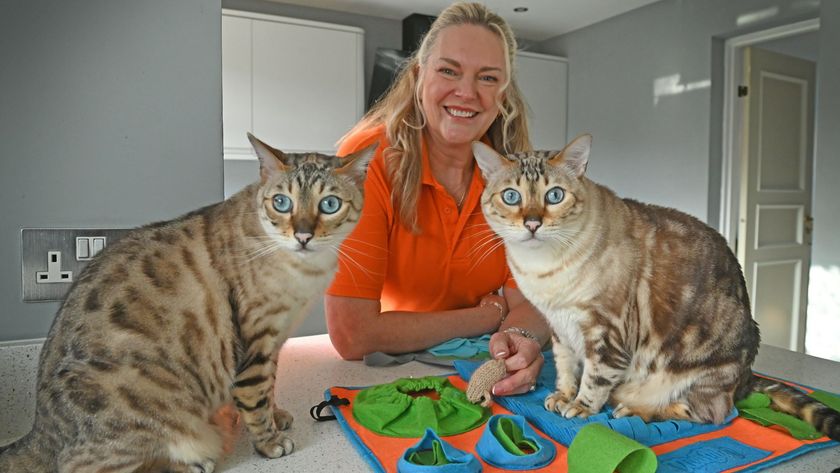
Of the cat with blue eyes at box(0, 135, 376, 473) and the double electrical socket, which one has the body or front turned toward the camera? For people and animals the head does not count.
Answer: the double electrical socket

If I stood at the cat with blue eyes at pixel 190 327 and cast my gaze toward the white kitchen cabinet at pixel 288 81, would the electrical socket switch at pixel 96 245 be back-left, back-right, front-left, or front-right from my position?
front-left

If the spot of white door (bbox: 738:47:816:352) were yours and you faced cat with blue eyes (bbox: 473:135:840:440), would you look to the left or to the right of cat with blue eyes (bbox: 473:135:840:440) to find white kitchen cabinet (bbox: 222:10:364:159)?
right

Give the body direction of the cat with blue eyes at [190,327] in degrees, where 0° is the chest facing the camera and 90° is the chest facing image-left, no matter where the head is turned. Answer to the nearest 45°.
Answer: approximately 270°

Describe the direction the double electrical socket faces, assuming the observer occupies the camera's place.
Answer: facing the viewer

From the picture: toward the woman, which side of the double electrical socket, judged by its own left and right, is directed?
left

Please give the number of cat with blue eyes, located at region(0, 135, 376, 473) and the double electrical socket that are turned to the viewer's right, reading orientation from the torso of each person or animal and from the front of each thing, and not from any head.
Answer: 1

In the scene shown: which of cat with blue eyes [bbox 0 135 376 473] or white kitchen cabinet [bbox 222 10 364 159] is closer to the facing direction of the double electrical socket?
the cat with blue eyes

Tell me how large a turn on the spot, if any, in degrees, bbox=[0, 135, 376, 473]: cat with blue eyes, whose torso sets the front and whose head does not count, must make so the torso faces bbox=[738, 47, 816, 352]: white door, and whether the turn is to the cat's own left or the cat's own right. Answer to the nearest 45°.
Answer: approximately 45° to the cat's own left

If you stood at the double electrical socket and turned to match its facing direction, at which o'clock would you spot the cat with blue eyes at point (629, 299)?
The cat with blue eyes is roughly at 10 o'clock from the double electrical socket.

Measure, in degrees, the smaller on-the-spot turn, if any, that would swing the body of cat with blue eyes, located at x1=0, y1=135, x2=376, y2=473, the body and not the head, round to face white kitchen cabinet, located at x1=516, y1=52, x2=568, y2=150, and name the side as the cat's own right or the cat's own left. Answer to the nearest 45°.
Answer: approximately 45° to the cat's own left

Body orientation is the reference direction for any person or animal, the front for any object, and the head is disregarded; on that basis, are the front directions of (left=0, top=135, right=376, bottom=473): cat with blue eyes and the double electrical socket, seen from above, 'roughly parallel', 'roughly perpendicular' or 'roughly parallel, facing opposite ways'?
roughly perpendicular

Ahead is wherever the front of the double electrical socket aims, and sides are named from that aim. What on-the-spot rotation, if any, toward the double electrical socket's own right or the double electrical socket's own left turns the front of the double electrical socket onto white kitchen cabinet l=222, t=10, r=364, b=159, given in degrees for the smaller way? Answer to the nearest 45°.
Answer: approximately 135° to the double electrical socket's own left
